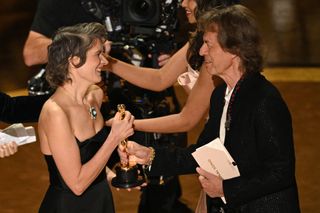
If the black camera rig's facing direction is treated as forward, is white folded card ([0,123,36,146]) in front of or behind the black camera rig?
in front

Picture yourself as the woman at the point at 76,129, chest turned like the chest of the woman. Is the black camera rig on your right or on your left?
on your left

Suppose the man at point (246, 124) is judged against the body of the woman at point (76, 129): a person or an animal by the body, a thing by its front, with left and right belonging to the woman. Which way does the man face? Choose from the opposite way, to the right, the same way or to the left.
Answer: the opposite way

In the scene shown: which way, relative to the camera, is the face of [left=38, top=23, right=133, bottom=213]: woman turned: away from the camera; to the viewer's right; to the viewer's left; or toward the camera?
to the viewer's right

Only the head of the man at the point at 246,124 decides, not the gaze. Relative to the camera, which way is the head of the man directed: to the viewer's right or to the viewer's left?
to the viewer's left

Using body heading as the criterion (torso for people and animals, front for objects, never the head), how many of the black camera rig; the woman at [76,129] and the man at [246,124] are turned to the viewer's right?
1

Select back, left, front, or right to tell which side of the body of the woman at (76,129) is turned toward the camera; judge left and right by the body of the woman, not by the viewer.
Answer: right

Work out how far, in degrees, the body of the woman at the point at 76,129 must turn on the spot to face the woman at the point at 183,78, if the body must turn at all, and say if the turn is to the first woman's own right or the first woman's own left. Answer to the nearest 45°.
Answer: approximately 45° to the first woman's own left

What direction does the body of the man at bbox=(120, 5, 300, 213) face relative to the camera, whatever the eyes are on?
to the viewer's left

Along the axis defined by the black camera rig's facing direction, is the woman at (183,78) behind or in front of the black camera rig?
in front

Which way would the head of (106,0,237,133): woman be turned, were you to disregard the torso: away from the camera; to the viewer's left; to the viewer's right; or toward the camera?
to the viewer's left
